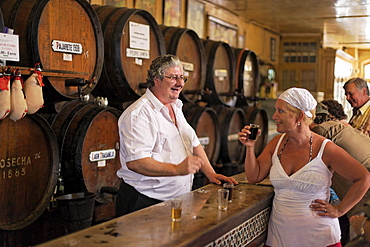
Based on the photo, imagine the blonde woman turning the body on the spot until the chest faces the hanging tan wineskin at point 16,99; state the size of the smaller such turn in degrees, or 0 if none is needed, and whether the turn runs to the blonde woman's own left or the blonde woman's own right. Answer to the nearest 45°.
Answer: approximately 45° to the blonde woman's own right

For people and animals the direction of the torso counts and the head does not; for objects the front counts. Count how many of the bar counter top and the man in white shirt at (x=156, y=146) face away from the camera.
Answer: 0

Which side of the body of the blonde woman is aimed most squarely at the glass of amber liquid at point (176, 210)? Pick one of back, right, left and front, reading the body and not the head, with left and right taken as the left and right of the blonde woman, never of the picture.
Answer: front

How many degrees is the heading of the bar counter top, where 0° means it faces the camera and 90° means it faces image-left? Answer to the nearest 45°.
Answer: approximately 315°

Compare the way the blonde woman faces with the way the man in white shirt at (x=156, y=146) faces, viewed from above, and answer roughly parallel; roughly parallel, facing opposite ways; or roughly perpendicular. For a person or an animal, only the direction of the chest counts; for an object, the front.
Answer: roughly perpendicular

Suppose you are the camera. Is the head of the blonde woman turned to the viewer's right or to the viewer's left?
to the viewer's left

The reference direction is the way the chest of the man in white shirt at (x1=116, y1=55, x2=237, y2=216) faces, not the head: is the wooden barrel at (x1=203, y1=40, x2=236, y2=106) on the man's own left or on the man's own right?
on the man's own left

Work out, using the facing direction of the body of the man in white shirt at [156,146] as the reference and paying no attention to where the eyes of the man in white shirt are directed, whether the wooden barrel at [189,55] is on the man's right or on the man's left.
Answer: on the man's left

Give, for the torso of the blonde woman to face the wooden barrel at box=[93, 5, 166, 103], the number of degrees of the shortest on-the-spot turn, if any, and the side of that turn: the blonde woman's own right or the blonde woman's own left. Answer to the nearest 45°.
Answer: approximately 90° to the blonde woman's own right
